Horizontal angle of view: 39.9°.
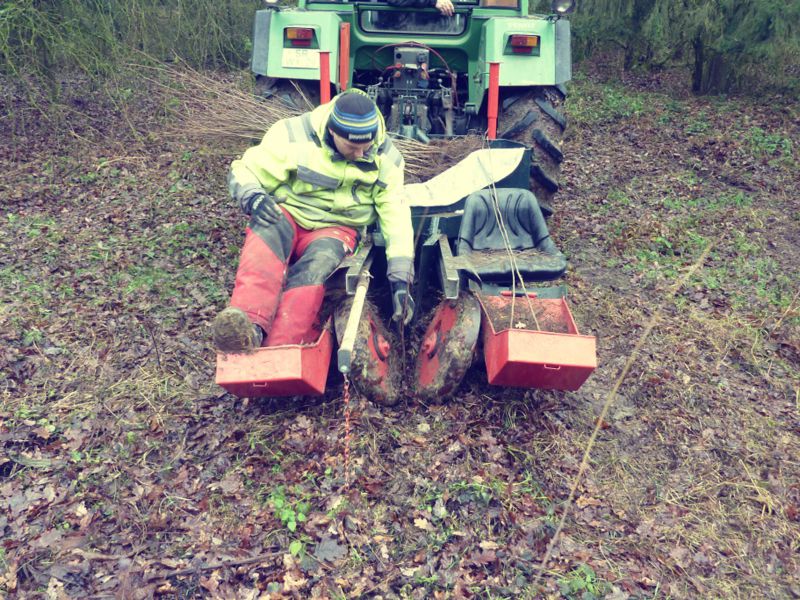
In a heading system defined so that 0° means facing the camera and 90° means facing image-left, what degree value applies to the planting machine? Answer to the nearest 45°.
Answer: approximately 180°

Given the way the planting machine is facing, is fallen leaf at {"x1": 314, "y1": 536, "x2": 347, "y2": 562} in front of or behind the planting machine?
behind

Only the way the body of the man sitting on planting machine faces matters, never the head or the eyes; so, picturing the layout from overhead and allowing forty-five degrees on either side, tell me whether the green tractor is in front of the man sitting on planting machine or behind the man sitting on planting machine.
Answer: behind

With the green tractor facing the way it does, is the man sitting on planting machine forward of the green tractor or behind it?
behind

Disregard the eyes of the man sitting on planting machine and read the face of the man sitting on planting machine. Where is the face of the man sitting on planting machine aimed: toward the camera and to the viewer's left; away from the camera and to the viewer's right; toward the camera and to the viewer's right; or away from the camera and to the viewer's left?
toward the camera and to the viewer's right

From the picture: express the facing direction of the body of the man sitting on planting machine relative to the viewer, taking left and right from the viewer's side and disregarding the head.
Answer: facing the viewer

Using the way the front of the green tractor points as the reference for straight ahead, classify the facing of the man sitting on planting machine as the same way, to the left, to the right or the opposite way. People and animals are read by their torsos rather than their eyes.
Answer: the opposite way

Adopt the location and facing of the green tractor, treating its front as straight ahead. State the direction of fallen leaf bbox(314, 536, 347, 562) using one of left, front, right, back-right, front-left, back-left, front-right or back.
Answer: back

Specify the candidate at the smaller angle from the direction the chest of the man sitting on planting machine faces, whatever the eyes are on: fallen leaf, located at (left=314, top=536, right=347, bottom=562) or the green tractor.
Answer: the fallen leaf

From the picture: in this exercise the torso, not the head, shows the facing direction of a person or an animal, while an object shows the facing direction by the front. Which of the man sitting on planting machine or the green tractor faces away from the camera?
the green tractor

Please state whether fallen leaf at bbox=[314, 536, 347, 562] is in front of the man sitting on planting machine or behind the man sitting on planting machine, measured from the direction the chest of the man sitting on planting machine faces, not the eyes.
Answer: in front

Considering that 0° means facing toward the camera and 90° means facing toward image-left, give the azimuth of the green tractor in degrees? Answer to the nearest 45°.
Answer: approximately 180°
